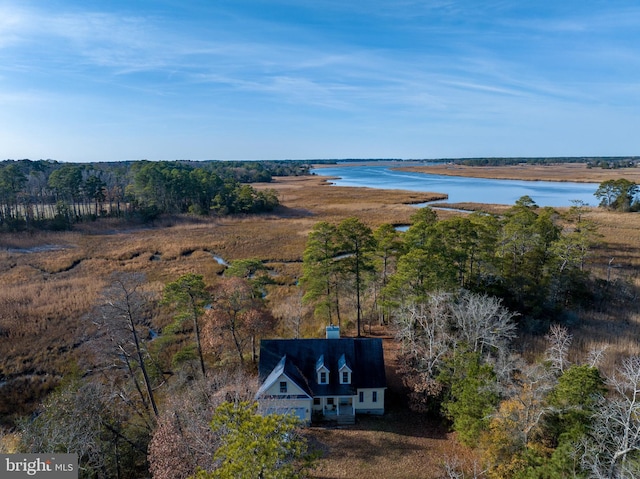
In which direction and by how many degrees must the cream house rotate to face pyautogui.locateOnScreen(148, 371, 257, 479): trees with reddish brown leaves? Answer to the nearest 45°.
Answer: approximately 45° to its right

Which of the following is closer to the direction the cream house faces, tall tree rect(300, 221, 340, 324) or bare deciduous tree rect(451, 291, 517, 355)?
the bare deciduous tree

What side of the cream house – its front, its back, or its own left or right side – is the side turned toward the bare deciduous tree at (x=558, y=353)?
left

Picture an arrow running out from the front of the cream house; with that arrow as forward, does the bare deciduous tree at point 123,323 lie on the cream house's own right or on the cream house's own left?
on the cream house's own right

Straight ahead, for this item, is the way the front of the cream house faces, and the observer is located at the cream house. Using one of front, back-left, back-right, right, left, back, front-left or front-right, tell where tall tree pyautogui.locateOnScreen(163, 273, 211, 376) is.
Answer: right

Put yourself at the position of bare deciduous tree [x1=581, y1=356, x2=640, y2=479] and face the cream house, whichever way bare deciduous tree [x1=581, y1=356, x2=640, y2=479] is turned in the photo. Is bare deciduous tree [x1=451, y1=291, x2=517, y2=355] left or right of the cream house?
right

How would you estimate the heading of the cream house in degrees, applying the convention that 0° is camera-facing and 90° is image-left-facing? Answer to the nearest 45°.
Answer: approximately 0°

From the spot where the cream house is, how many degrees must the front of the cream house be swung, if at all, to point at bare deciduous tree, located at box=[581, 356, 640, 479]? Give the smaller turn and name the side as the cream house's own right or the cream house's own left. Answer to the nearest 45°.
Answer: approximately 45° to the cream house's own left

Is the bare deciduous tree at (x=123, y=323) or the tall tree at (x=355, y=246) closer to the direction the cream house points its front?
the bare deciduous tree

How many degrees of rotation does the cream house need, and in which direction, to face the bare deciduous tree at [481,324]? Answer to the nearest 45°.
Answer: approximately 90° to its left

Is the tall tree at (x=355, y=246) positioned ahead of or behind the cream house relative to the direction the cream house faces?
behind
